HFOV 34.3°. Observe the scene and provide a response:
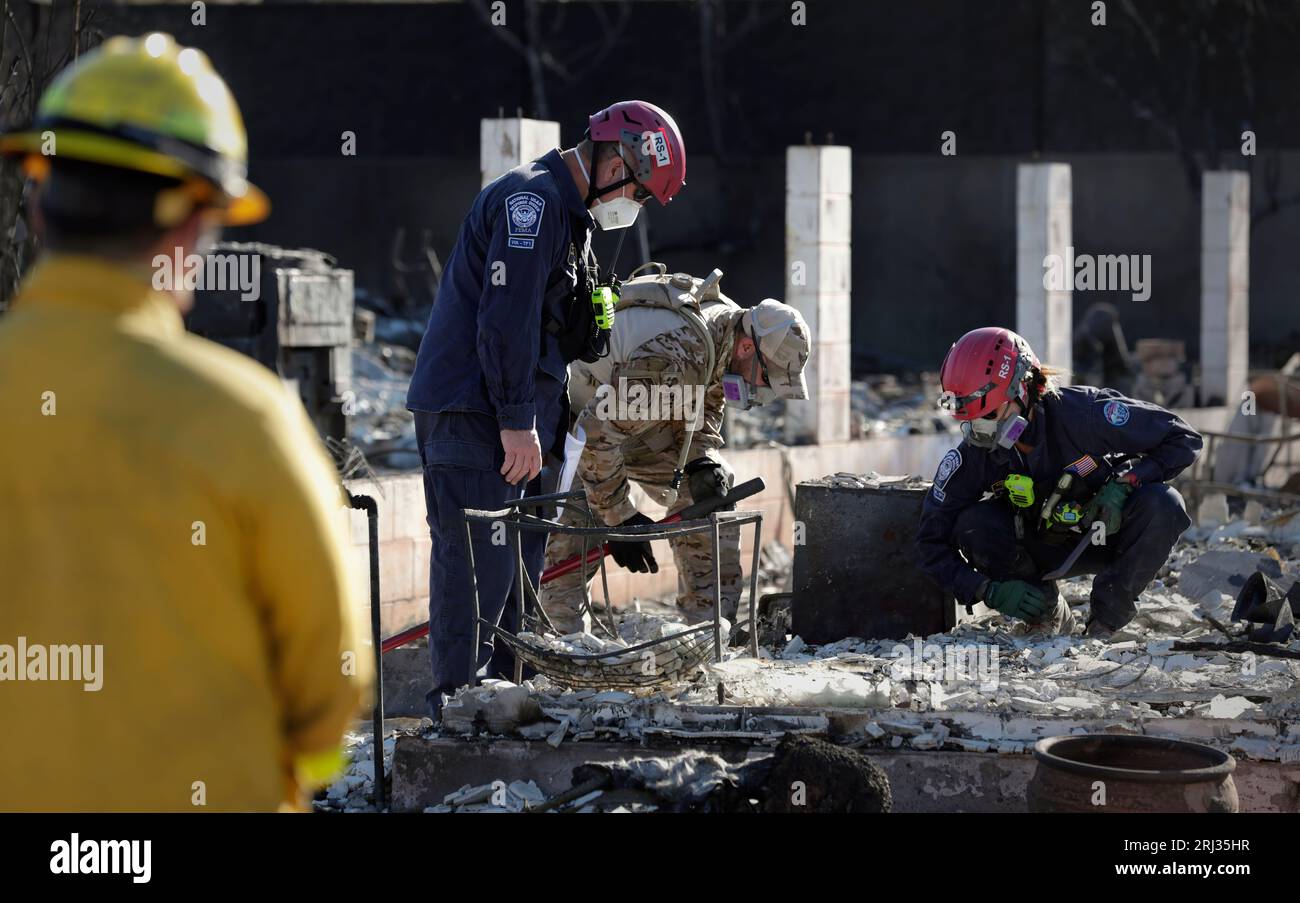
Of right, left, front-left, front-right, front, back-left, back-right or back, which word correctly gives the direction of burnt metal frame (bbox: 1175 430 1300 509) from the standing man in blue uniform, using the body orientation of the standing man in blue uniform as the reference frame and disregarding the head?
front-left

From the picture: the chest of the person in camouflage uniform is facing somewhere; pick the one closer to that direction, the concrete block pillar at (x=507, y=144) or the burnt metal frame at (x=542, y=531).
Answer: the burnt metal frame

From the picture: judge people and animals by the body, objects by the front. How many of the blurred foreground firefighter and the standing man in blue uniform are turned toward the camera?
0

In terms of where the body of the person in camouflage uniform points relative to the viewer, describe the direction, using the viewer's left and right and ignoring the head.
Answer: facing the viewer and to the right of the viewer

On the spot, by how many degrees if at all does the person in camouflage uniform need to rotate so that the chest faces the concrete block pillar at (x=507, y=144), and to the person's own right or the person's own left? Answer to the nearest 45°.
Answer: approximately 135° to the person's own left

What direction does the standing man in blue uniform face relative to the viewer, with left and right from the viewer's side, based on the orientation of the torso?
facing to the right of the viewer

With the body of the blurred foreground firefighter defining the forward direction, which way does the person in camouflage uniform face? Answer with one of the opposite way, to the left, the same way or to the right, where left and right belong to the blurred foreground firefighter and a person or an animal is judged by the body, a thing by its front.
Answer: to the right

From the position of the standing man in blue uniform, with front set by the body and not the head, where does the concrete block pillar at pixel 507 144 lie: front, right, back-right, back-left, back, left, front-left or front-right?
left

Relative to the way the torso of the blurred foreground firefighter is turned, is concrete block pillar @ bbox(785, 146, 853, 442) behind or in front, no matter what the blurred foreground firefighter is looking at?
in front

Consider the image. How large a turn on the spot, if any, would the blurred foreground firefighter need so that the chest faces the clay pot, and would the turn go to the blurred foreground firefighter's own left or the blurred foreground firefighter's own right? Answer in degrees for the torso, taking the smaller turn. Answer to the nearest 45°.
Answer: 0° — they already face it

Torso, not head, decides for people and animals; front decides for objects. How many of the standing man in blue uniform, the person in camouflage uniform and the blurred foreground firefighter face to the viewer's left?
0

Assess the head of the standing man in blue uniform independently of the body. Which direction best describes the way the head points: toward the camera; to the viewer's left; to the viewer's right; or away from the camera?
to the viewer's right

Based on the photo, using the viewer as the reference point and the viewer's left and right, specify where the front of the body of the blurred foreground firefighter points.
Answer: facing away from the viewer and to the right of the viewer

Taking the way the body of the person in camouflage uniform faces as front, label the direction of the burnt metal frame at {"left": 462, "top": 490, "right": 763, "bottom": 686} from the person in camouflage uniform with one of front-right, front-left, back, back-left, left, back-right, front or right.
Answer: front-right
